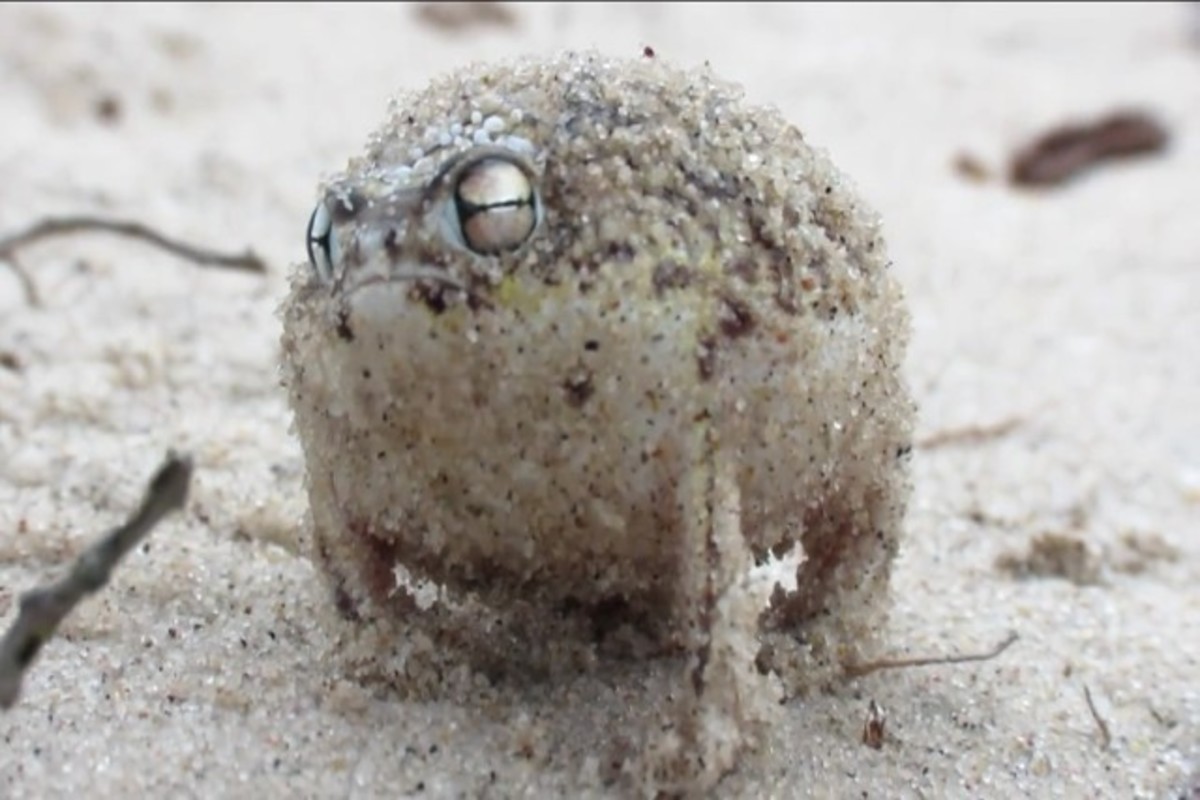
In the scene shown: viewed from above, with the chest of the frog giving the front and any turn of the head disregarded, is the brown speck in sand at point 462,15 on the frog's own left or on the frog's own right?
on the frog's own right

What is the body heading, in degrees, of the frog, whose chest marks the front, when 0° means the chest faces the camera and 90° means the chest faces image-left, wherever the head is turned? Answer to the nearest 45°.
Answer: approximately 45°

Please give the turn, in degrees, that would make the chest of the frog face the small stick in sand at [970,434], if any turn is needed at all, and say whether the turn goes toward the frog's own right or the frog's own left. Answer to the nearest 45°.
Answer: approximately 180°

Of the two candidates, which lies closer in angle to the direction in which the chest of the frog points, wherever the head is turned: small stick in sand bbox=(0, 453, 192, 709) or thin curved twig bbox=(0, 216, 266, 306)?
the small stick in sand

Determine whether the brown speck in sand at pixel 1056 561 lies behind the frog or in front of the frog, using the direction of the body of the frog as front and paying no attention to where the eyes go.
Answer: behind

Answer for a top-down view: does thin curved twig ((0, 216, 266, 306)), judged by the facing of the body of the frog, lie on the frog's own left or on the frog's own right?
on the frog's own right

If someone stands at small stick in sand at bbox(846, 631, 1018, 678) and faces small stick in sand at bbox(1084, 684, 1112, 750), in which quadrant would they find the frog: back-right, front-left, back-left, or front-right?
back-right

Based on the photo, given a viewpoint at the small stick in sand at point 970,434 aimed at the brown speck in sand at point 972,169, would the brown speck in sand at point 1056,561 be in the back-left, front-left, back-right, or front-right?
back-right

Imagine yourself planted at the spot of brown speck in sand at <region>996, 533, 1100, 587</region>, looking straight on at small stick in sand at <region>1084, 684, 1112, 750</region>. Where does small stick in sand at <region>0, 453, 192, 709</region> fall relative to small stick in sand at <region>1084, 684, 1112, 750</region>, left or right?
right

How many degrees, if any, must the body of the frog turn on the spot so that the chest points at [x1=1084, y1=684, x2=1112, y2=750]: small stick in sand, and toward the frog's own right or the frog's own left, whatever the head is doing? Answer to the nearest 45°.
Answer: approximately 135° to the frog's own left
